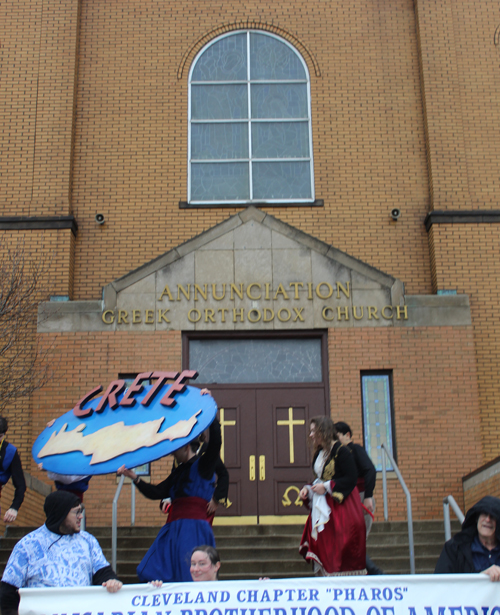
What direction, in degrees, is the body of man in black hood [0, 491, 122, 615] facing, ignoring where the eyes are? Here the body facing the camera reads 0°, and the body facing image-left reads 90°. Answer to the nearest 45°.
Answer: approximately 315°

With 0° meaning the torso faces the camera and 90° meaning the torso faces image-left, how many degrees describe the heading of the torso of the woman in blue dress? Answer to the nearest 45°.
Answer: approximately 45°

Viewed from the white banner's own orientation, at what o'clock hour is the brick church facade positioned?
The brick church facade is roughly at 6 o'clock from the white banner.

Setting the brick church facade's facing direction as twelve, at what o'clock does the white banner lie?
The white banner is roughly at 12 o'clock from the brick church facade.

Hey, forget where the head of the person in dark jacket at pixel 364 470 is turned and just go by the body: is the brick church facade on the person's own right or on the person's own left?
on the person's own right

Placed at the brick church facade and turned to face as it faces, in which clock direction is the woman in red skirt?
The woman in red skirt is roughly at 12 o'clock from the brick church facade.
